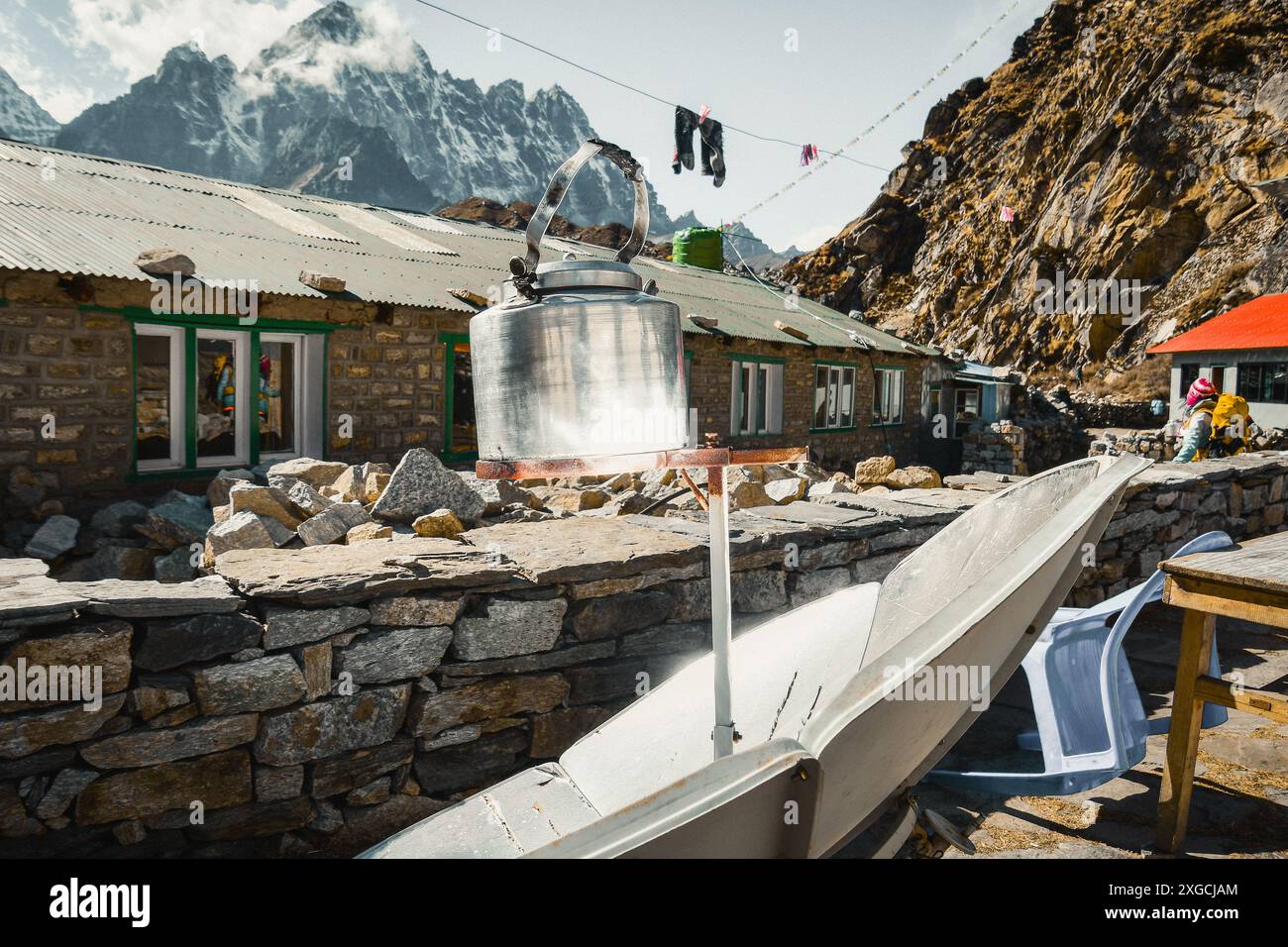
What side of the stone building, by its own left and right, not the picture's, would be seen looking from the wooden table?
front

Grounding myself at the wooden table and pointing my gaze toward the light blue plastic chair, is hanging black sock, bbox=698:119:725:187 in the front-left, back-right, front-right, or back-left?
front-right

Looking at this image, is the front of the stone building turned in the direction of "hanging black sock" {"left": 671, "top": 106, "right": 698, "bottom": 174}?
no

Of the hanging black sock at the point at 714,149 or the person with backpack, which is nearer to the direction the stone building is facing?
the person with backpack

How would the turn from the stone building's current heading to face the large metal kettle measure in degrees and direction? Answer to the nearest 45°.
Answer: approximately 45° to its right

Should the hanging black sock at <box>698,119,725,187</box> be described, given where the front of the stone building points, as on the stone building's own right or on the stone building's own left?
on the stone building's own left

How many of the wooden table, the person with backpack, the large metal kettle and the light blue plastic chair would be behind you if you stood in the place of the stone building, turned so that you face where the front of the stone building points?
0

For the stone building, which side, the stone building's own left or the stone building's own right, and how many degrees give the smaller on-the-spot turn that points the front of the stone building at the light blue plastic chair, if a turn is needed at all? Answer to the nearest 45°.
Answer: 0° — it already faces it

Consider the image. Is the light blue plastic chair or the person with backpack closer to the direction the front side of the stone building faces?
the light blue plastic chair

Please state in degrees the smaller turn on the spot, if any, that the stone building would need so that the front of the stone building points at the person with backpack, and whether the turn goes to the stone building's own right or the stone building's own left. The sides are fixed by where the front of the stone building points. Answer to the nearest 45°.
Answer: approximately 45° to the stone building's own left

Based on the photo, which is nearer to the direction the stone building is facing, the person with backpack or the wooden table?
the wooden table

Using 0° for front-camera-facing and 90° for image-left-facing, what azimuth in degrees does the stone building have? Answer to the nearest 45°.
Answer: approximately 315°

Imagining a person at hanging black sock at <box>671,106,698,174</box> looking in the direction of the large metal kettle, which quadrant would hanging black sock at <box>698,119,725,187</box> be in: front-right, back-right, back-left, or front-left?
back-left

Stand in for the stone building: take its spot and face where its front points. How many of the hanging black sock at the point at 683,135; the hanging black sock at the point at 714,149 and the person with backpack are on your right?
0
